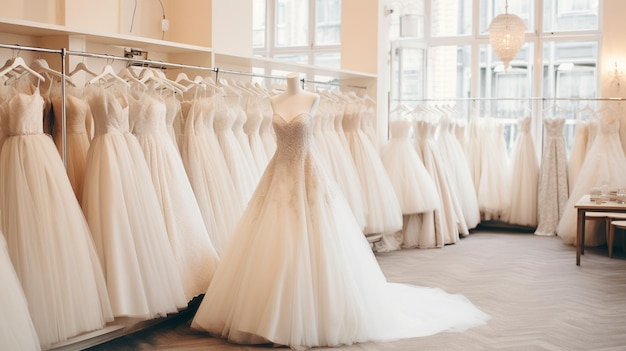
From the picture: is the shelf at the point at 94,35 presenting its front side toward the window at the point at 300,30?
no

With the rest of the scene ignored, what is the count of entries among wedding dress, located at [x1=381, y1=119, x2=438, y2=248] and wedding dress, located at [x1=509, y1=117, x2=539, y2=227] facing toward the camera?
2

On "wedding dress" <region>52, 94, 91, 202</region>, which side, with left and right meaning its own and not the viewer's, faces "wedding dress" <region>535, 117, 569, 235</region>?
left

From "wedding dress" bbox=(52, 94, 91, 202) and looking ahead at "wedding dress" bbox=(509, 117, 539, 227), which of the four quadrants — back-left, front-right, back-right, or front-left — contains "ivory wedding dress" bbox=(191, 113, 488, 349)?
front-right

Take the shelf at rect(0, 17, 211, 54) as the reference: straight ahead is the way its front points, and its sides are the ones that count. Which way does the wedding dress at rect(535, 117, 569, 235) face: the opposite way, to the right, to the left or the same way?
to the right

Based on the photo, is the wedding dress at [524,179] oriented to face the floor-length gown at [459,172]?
no

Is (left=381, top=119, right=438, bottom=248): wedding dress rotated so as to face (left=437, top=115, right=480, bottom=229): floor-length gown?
no

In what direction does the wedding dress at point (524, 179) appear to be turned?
toward the camera

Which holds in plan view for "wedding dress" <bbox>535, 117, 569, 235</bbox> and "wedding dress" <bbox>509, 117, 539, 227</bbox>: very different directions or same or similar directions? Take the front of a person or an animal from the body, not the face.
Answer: same or similar directions

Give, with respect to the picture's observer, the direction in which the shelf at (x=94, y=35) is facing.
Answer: facing the viewer and to the right of the viewer

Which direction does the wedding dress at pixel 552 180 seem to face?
toward the camera

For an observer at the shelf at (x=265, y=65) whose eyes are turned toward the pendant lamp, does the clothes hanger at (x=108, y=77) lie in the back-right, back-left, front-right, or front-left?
back-right

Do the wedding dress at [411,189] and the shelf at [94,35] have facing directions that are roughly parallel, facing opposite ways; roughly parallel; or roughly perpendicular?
roughly perpendicular

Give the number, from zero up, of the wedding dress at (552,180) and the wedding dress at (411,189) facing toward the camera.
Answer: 2

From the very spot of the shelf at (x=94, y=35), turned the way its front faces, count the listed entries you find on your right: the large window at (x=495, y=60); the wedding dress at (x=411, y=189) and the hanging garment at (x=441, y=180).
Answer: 0

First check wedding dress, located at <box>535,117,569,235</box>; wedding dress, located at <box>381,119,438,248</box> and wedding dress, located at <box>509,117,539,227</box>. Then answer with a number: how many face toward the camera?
3

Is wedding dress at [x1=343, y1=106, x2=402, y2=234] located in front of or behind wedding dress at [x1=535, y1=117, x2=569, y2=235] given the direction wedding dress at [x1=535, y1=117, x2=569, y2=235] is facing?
in front

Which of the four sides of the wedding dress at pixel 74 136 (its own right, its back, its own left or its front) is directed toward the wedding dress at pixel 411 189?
left
